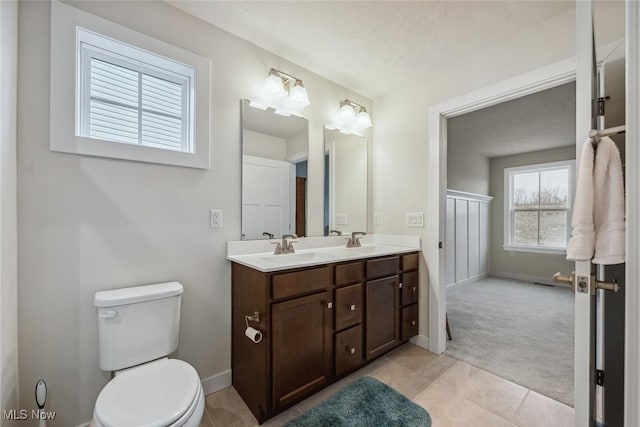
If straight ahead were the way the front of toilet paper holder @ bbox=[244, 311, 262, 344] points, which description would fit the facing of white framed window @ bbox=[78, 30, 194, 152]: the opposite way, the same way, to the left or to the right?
to the left

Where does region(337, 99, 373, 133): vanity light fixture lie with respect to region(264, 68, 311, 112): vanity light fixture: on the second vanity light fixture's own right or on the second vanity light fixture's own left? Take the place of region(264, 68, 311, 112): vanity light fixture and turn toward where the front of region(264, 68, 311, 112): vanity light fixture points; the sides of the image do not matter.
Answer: on the second vanity light fixture's own left

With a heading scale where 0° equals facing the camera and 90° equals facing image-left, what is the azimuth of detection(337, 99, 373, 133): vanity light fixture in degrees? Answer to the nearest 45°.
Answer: approximately 315°

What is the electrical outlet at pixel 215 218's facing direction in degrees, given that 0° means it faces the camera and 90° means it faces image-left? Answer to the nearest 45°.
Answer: approximately 315°

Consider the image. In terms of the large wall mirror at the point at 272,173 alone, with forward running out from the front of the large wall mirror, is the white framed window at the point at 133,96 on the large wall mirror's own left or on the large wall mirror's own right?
on the large wall mirror's own right

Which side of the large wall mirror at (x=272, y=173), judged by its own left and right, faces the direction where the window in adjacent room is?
left

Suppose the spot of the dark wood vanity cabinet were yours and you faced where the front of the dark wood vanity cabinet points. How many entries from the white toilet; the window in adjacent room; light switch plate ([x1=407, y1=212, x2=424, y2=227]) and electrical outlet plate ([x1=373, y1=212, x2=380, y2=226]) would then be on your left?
3

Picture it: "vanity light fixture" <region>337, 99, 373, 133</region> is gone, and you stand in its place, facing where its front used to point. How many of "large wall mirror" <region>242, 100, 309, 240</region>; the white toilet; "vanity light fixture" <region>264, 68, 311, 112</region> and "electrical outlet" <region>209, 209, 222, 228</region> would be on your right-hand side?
4

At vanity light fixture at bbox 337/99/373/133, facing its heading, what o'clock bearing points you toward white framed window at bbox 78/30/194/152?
The white framed window is roughly at 3 o'clock from the vanity light fixture.

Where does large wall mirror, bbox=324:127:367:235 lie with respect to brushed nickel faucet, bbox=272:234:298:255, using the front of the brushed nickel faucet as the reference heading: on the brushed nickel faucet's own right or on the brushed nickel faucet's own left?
on the brushed nickel faucet's own left
